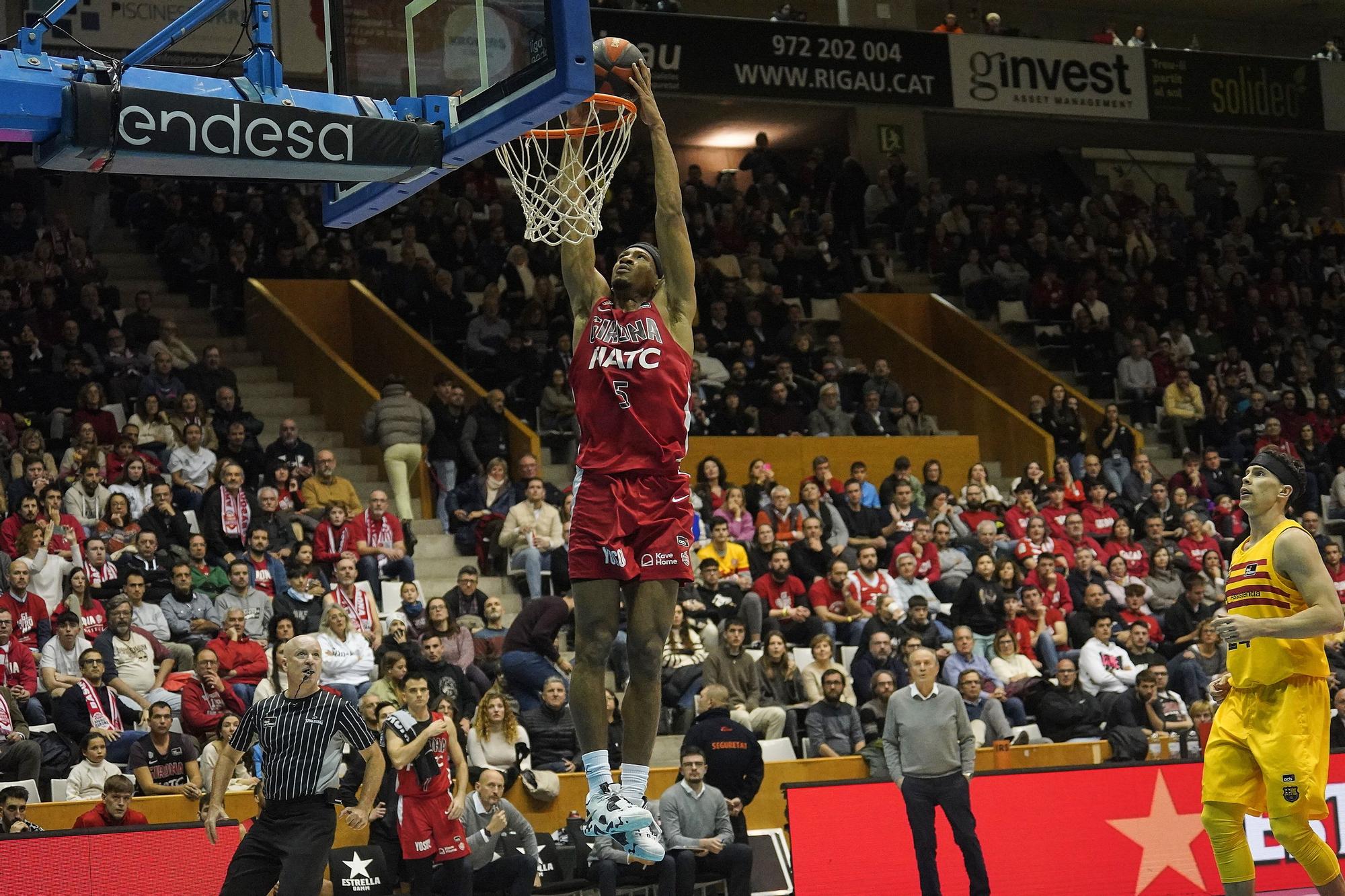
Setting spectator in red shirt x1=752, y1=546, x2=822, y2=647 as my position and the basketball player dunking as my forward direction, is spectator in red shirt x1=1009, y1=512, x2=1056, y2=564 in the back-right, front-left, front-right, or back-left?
back-left

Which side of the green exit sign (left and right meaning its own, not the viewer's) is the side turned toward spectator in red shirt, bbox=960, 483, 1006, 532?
front

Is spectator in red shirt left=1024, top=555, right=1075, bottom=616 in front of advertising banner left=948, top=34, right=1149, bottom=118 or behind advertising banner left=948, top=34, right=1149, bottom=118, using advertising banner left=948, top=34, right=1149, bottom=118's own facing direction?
in front

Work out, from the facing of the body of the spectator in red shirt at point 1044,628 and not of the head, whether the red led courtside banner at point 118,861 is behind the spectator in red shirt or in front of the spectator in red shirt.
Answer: in front

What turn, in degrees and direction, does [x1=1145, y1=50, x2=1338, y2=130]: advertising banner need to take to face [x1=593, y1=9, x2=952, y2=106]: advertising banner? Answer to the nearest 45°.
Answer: approximately 45° to its right

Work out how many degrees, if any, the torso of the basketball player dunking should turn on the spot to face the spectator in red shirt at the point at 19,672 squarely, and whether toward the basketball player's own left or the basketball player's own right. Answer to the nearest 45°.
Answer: approximately 135° to the basketball player's own right

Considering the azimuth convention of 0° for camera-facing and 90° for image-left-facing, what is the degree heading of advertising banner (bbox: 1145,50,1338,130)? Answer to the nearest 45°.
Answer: approximately 0°

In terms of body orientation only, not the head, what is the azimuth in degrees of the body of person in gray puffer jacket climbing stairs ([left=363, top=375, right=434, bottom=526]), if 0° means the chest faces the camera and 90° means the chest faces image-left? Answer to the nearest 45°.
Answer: approximately 180°

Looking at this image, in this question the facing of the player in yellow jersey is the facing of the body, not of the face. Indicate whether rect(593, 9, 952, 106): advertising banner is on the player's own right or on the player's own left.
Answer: on the player's own right

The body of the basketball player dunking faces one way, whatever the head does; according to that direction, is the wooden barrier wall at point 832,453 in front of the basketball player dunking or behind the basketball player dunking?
behind
